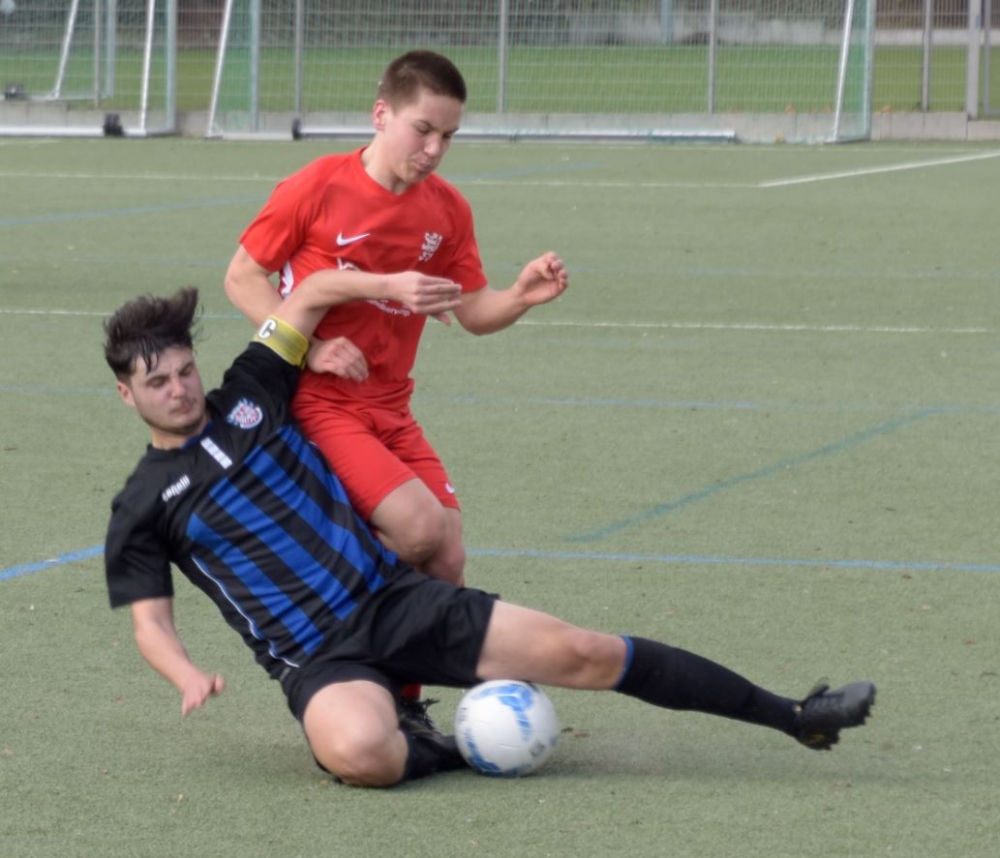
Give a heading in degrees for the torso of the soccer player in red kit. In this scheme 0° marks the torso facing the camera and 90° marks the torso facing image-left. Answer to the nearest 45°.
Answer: approximately 315°

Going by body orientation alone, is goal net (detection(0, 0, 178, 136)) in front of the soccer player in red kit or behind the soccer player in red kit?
behind
